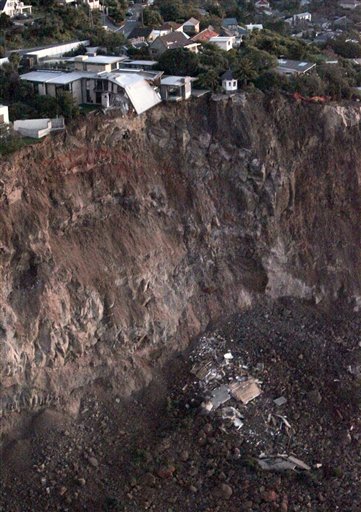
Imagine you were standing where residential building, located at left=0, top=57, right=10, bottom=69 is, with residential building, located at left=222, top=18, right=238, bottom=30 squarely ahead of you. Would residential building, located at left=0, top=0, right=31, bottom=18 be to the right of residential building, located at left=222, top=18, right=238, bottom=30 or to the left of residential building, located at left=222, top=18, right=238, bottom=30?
left

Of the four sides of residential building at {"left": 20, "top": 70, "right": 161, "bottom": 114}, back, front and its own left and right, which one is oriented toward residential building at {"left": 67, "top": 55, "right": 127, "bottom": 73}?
back

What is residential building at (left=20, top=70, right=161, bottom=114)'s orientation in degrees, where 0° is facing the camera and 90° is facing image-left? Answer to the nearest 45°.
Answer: approximately 0°

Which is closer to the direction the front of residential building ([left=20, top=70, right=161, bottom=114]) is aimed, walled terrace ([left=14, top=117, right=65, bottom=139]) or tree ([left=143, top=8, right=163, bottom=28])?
the walled terrace

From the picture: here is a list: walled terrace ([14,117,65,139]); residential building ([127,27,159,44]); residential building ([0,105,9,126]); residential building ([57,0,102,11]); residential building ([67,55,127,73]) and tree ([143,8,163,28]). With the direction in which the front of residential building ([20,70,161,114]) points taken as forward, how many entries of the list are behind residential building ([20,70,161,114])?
4

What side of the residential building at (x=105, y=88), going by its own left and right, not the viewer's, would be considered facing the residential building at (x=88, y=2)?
back

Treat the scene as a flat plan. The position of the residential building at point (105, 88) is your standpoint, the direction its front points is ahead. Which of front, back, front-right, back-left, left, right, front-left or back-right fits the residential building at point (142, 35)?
back

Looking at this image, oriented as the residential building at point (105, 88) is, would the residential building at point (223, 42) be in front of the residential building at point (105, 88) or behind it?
behind

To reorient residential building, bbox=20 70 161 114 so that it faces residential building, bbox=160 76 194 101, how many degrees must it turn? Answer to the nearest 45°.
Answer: approximately 90° to its left

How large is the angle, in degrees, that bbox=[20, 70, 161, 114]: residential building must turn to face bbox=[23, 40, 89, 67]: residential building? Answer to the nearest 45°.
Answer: approximately 180°

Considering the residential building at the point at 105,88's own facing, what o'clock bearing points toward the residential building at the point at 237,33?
the residential building at the point at 237,33 is roughly at 7 o'clock from the residential building at the point at 105,88.

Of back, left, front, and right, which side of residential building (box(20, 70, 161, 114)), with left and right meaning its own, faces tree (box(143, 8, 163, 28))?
back
